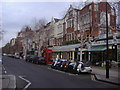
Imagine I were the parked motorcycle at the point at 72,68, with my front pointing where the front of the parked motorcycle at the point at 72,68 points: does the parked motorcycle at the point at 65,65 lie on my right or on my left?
on my right

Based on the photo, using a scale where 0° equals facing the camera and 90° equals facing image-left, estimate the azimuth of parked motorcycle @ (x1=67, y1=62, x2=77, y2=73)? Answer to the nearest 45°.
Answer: approximately 45°
